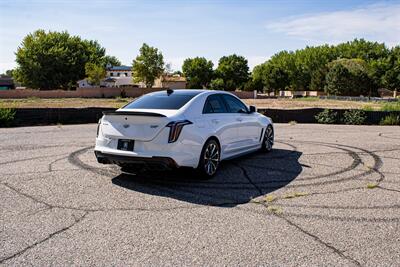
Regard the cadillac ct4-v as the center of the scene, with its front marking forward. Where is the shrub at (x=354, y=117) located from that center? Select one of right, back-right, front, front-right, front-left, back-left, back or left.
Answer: front

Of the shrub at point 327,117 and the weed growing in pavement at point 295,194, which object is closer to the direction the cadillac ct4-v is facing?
the shrub

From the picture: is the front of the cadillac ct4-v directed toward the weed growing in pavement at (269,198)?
no

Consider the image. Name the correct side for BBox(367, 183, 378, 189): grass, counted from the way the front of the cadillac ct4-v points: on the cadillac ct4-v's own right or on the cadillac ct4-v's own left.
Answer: on the cadillac ct4-v's own right

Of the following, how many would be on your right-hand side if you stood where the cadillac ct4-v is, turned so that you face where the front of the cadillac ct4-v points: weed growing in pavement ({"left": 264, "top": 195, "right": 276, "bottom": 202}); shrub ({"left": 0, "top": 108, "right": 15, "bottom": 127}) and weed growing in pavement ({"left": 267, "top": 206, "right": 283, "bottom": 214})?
2

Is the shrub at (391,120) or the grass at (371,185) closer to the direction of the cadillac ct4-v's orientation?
the shrub

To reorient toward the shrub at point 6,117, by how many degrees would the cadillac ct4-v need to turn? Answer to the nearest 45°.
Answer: approximately 90° to its left

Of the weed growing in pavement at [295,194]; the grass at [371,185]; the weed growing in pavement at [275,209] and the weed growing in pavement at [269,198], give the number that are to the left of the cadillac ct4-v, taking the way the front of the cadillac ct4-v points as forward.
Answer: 0

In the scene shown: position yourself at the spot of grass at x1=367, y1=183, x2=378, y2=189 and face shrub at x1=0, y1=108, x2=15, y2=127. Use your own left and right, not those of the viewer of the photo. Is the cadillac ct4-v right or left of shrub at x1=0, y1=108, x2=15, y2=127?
left

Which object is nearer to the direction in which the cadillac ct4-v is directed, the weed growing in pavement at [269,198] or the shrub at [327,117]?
the shrub

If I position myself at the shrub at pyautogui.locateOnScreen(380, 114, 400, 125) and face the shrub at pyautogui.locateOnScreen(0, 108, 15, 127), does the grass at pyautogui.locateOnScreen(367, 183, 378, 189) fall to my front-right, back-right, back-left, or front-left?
front-left

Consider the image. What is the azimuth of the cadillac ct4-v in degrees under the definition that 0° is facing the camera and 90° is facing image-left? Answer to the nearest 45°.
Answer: approximately 225°

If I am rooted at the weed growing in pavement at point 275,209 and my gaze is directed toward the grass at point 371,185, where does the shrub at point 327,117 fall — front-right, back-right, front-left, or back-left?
front-left

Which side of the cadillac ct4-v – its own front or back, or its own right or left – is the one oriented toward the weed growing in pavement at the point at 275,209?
right

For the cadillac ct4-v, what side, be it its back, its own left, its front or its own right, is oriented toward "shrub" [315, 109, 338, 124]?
front

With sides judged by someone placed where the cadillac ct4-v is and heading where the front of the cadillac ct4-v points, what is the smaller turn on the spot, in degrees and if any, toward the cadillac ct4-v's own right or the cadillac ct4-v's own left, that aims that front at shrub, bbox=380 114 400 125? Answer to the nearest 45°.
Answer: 0° — it already faces it

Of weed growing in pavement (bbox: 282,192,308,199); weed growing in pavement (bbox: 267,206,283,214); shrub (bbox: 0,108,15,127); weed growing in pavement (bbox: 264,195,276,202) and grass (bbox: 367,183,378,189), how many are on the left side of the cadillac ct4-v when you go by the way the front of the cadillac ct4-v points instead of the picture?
1

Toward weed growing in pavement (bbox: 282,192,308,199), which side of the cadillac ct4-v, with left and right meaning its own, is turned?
right
